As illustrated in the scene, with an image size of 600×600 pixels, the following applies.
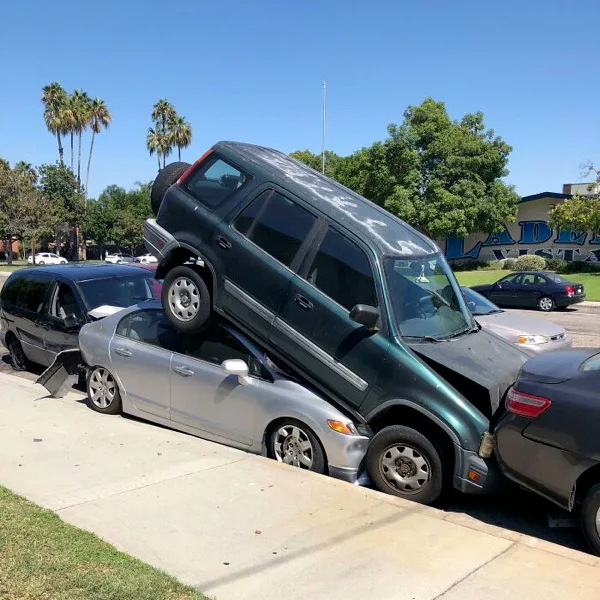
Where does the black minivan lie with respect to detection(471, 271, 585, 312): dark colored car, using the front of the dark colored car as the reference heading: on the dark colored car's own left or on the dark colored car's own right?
on the dark colored car's own left

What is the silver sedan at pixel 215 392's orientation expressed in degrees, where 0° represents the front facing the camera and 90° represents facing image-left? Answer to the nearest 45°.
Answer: approximately 315°

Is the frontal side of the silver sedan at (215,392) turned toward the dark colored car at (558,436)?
yes

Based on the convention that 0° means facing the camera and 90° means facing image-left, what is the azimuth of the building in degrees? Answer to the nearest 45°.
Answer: approximately 0°

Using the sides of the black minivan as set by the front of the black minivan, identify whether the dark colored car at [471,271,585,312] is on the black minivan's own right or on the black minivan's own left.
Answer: on the black minivan's own left

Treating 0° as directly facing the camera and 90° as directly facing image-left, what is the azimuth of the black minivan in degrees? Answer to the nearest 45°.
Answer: approximately 315°

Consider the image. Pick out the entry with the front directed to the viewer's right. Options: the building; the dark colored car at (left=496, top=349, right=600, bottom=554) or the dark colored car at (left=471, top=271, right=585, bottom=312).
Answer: the dark colored car at (left=496, top=349, right=600, bottom=554)

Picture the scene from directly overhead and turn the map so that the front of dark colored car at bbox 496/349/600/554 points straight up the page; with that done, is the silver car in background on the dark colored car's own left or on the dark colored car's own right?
on the dark colored car's own left

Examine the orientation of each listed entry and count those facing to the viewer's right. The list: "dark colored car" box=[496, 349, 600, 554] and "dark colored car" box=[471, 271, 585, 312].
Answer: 1

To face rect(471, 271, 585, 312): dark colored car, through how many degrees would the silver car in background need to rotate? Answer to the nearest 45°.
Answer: approximately 135° to its left

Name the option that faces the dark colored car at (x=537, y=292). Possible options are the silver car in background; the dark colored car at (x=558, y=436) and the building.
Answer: the building

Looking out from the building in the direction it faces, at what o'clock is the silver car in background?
The silver car in background is roughly at 12 o'clock from the building.

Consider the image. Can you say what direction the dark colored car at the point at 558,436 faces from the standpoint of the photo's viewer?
facing to the right of the viewer
